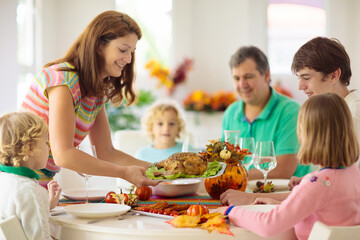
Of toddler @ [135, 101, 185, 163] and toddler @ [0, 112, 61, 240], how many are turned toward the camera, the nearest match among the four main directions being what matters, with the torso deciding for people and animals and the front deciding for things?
1

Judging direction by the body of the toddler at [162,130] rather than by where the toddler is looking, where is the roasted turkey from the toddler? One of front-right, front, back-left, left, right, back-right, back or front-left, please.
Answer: front

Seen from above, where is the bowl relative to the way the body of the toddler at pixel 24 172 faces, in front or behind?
in front

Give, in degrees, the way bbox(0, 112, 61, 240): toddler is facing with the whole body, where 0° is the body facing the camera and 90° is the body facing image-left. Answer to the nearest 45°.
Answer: approximately 225°

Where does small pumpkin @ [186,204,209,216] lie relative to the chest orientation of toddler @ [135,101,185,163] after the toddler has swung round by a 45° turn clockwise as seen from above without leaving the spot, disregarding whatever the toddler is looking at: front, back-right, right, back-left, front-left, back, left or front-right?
front-left

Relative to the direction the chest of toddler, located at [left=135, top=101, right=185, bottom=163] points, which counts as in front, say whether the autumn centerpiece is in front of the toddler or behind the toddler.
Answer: in front

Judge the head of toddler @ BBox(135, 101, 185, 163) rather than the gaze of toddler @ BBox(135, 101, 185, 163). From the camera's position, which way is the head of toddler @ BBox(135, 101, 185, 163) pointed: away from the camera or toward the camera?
toward the camera

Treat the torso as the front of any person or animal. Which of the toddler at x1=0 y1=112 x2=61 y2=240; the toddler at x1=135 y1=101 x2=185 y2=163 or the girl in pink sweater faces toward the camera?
the toddler at x1=135 y1=101 x2=185 y2=163

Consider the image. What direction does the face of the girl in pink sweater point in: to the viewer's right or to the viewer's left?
to the viewer's left

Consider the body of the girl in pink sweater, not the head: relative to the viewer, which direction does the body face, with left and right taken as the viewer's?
facing away from the viewer and to the left of the viewer

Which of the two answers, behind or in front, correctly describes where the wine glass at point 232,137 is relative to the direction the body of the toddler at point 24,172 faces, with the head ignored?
in front

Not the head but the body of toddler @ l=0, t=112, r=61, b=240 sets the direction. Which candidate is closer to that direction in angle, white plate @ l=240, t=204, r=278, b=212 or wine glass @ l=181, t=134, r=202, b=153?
the wine glass

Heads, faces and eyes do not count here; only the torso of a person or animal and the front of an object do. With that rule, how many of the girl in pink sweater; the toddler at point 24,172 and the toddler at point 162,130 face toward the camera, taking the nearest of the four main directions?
1

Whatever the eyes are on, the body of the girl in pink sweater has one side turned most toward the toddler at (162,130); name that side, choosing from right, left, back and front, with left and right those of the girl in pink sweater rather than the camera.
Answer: front

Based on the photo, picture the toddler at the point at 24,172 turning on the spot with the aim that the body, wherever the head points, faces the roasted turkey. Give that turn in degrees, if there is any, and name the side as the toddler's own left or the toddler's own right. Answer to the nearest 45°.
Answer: approximately 45° to the toddler's own right

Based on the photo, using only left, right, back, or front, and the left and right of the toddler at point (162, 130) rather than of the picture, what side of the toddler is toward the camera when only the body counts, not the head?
front

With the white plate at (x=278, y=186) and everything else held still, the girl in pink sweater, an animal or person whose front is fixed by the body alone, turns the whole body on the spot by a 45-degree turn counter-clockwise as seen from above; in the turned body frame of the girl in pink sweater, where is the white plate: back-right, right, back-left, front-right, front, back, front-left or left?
right
